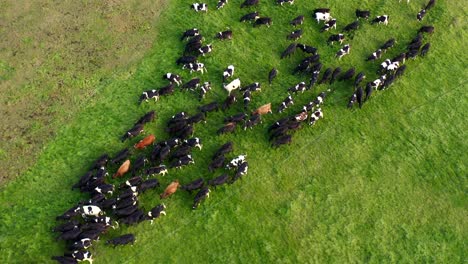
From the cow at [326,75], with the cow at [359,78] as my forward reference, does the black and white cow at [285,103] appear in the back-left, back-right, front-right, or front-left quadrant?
back-right

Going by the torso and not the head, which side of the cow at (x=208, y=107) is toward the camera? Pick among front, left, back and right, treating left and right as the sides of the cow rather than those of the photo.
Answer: left

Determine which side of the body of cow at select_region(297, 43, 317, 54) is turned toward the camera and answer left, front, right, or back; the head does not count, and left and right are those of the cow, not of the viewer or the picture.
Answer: left

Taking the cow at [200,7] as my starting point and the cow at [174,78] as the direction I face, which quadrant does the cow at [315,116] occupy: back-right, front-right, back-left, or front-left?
front-left
